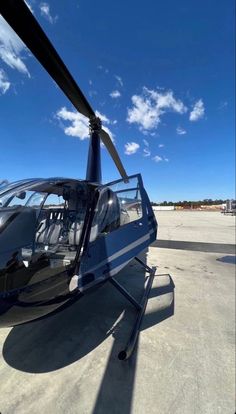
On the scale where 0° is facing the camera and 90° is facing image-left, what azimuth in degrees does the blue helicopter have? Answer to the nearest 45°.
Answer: approximately 45°
